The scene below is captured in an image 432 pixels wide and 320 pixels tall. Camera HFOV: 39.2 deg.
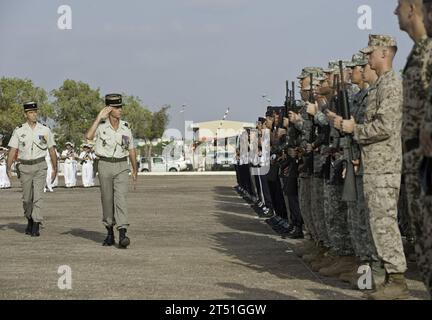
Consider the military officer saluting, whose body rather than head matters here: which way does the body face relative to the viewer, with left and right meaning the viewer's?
facing the viewer
